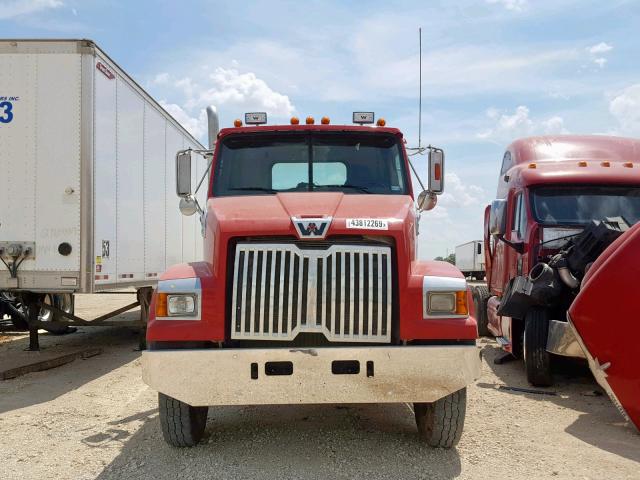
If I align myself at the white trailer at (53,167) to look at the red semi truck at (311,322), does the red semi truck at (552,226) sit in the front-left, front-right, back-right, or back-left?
front-left

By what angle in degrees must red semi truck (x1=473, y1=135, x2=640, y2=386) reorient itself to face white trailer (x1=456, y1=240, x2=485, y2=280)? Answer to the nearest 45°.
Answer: approximately 180°

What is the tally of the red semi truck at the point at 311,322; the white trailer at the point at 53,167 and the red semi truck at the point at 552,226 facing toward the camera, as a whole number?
3

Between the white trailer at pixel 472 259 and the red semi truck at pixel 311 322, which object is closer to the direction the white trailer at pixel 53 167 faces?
the red semi truck

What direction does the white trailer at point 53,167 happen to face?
toward the camera

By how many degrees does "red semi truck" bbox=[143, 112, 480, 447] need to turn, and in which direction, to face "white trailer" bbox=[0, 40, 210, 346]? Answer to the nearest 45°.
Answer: approximately 135° to its right

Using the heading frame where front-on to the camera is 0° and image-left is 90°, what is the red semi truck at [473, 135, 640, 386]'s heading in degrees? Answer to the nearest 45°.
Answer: approximately 0°

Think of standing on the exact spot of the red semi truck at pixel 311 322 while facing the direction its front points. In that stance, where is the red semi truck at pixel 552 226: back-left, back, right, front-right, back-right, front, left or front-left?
back-left

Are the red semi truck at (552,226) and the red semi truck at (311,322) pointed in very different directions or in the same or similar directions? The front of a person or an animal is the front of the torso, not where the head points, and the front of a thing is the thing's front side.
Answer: same or similar directions

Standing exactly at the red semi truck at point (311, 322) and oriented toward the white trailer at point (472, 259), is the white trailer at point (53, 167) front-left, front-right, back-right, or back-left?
front-left

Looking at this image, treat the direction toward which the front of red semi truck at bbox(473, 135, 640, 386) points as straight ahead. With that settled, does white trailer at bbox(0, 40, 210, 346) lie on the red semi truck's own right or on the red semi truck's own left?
on the red semi truck's own right

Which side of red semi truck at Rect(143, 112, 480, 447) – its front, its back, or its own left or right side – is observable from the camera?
front

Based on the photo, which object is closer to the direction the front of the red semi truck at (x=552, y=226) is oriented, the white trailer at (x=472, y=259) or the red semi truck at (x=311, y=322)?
the red semi truck
